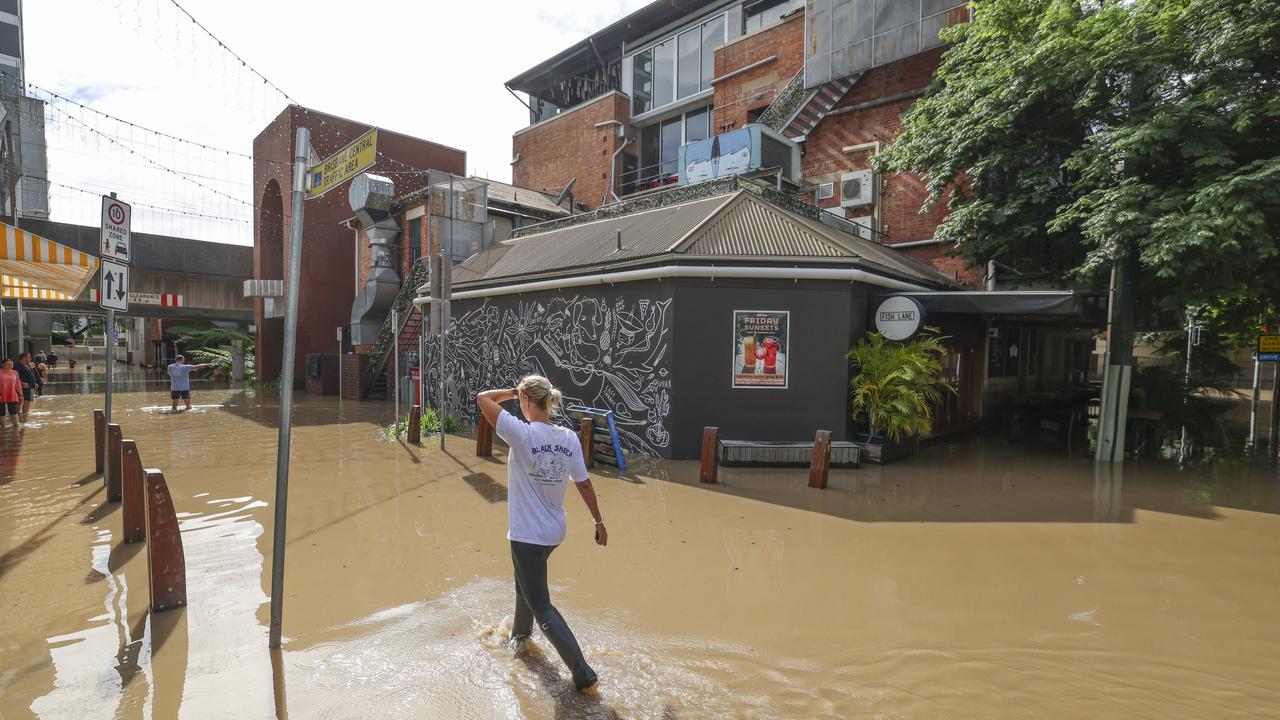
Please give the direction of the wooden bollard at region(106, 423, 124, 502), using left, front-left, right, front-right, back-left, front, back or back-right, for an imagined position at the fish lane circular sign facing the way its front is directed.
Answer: front-right

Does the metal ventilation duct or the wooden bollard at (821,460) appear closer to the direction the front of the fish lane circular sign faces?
the wooden bollard

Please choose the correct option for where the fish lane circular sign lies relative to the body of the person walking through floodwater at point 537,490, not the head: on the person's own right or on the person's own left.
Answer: on the person's own right

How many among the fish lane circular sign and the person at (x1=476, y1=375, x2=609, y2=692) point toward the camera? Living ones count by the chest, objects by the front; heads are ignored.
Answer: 1

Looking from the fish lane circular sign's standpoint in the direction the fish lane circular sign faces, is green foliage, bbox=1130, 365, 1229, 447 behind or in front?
behind

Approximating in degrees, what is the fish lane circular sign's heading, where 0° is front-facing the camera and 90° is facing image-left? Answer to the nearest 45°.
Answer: approximately 0°

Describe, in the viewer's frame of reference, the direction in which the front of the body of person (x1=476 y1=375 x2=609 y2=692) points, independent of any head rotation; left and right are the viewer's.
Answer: facing away from the viewer and to the left of the viewer

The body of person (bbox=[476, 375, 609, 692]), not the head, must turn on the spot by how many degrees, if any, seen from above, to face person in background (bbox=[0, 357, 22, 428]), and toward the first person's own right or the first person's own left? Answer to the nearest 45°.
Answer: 0° — they already face them

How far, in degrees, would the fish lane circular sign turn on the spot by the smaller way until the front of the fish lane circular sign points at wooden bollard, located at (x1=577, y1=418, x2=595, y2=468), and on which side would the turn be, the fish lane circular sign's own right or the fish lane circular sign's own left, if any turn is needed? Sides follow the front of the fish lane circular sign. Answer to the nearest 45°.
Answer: approximately 45° to the fish lane circular sign's own right
